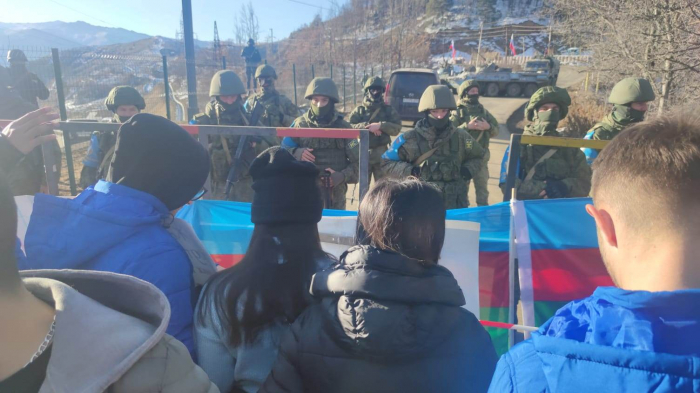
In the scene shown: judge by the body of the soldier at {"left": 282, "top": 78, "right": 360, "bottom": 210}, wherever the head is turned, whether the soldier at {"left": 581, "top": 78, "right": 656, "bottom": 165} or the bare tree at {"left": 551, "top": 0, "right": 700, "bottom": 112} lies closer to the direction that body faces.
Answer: the soldier

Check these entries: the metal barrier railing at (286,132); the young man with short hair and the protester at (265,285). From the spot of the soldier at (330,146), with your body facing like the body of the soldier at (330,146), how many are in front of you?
3

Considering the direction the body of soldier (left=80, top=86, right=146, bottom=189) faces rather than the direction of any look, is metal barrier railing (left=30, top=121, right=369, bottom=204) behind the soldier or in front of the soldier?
in front

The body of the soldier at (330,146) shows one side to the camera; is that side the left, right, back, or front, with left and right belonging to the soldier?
front

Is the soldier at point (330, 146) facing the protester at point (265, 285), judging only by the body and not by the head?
yes

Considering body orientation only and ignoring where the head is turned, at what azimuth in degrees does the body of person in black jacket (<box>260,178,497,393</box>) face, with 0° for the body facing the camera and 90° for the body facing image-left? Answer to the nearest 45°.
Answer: approximately 180°

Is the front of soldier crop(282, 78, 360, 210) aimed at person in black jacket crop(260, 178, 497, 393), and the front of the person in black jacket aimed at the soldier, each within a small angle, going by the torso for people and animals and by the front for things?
yes

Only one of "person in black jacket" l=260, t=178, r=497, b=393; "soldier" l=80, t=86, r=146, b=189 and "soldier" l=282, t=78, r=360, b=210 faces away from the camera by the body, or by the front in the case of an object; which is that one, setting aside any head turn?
the person in black jacket

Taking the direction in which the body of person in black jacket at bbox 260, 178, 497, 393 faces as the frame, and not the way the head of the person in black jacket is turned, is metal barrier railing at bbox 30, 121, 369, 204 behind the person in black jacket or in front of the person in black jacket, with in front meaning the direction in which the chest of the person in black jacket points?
in front

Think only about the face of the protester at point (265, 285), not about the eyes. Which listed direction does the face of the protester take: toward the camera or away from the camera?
away from the camera

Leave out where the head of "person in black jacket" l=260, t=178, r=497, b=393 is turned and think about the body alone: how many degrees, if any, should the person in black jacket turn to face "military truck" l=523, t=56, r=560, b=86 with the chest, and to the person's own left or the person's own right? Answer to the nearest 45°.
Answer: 0° — they already face it

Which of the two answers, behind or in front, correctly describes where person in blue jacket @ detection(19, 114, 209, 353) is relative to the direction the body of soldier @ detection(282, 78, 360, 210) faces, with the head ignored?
in front

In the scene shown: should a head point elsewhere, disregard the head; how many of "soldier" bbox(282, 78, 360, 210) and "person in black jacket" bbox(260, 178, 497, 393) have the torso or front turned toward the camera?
1

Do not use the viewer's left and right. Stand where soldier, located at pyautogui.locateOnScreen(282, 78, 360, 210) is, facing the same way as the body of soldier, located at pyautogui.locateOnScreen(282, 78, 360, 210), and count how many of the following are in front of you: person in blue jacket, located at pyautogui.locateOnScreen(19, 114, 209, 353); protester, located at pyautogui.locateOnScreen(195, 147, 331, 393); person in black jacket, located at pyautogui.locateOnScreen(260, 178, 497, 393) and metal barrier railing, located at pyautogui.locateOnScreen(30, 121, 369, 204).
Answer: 4

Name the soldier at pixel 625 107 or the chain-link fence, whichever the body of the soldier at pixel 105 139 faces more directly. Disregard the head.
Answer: the soldier
